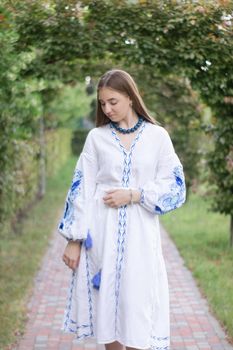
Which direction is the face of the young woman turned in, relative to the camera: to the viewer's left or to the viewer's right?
to the viewer's left

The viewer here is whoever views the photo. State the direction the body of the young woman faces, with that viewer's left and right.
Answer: facing the viewer
